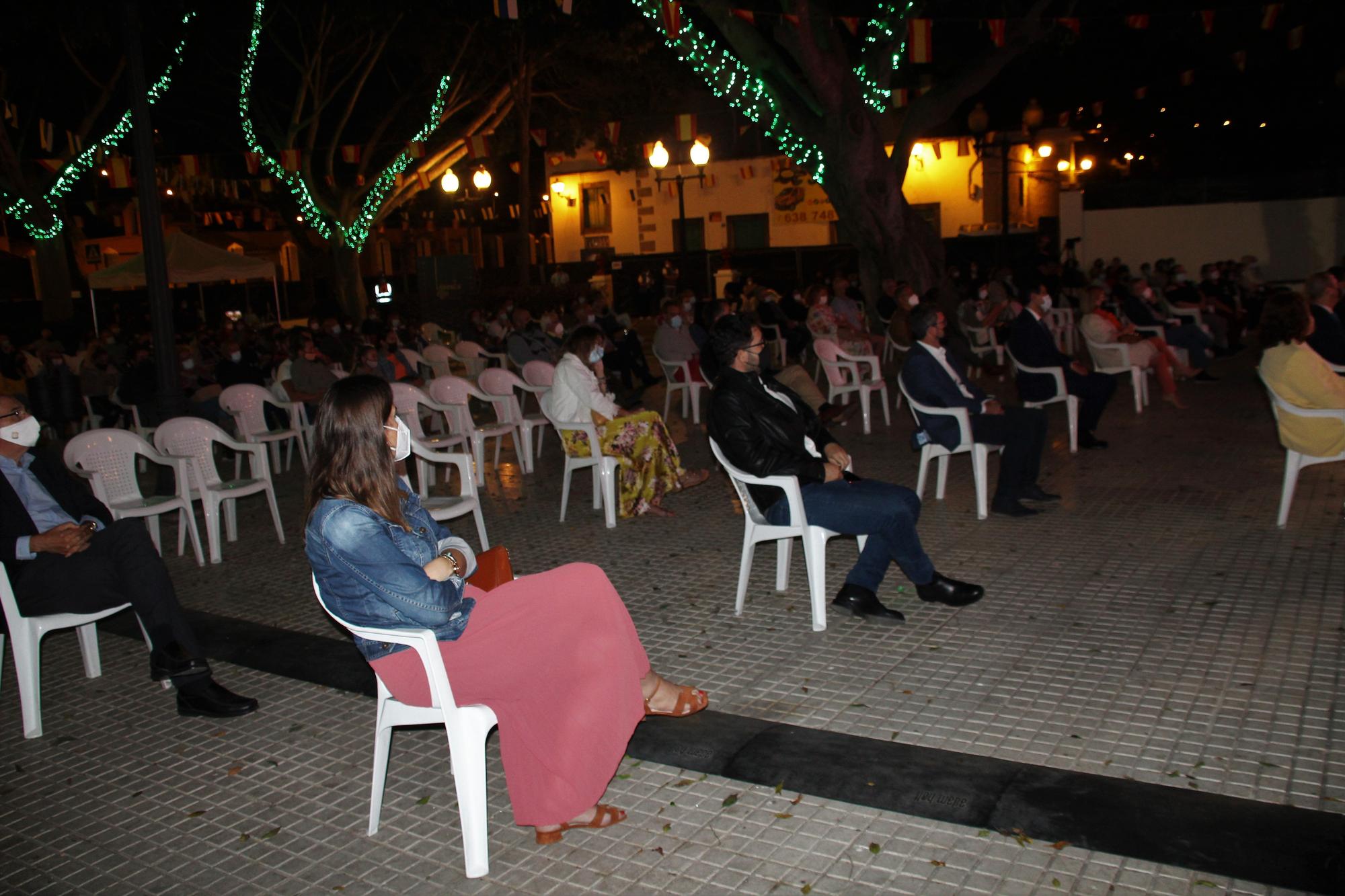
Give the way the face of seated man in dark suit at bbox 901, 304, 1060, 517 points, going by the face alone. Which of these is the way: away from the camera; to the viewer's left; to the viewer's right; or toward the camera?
to the viewer's right

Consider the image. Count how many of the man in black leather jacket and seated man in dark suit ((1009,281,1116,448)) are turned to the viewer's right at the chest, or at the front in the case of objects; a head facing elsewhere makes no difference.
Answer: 2

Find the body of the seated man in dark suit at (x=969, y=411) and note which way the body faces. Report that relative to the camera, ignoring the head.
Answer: to the viewer's right

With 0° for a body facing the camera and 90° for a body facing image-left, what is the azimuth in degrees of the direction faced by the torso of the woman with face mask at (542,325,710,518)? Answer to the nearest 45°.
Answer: approximately 270°

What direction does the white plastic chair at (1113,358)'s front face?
to the viewer's right

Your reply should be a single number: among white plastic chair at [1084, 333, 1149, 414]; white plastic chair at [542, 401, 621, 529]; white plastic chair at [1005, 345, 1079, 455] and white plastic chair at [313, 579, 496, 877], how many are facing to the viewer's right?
4

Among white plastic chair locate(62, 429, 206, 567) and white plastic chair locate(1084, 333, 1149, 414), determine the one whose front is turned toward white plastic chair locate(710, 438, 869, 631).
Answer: white plastic chair locate(62, 429, 206, 567)

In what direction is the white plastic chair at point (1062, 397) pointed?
to the viewer's right

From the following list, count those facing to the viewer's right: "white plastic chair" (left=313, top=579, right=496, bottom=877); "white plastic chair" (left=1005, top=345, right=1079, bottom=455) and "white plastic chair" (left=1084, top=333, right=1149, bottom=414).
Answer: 3

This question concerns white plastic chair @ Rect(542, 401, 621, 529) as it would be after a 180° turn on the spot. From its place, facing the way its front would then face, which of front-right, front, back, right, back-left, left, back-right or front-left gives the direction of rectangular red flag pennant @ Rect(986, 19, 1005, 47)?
back-right

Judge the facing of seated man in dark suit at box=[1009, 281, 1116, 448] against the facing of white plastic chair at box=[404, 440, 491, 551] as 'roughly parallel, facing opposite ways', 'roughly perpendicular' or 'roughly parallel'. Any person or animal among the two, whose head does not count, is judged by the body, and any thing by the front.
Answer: roughly parallel

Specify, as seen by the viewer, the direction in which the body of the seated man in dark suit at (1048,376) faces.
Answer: to the viewer's right

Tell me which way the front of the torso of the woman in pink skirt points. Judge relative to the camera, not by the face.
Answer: to the viewer's right

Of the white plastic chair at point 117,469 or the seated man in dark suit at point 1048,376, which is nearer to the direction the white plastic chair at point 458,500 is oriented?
the seated man in dark suit

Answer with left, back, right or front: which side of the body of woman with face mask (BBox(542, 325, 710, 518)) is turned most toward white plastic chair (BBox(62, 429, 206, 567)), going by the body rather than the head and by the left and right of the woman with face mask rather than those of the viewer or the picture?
back

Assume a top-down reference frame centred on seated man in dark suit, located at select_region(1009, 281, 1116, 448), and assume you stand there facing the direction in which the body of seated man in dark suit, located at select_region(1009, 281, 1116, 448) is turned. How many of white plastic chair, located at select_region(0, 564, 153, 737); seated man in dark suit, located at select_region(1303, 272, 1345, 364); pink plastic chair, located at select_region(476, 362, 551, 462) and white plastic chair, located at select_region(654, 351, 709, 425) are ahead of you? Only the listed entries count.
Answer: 1

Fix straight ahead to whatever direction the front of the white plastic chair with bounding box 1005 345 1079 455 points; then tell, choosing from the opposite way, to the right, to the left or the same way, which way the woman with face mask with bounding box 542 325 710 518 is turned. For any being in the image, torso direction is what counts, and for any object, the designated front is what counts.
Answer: the same way

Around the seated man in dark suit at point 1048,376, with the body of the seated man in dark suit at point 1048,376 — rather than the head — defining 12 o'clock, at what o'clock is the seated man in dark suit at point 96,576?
the seated man in dark suit at point 96,576 is roughly at 4 o'clock from the seated man in dark suit at point 1048,376.

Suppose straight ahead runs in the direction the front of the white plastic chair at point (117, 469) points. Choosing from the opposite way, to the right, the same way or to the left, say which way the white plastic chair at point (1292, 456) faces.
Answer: the same way

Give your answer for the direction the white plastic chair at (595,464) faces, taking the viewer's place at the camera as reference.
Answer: facing to the right of the viewer

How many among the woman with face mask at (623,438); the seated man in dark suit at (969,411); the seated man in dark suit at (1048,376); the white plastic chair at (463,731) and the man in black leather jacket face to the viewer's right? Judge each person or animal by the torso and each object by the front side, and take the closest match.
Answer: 5

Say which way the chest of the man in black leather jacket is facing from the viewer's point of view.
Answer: to the viewer's right

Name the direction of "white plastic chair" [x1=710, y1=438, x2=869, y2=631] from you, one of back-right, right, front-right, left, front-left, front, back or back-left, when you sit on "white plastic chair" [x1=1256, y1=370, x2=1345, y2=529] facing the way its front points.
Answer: back-right
